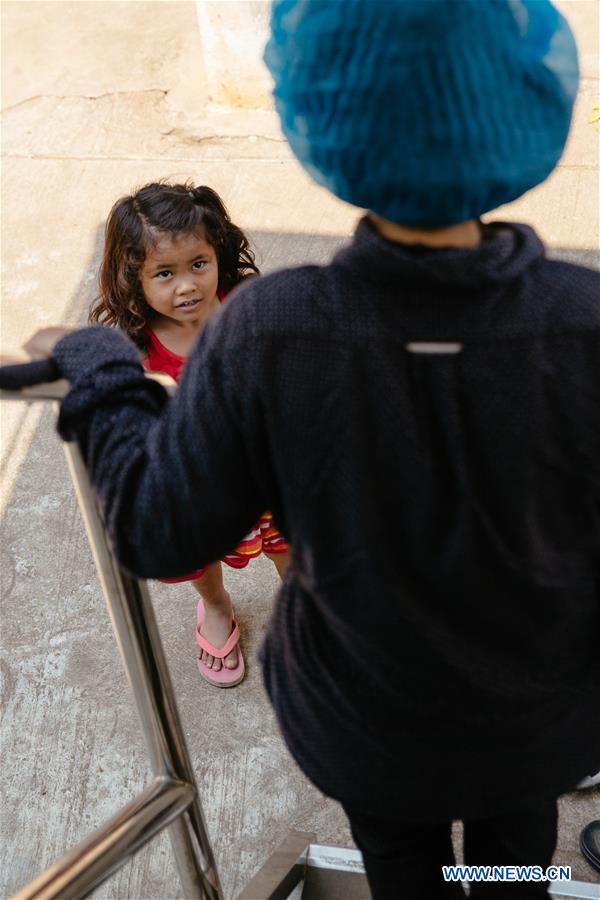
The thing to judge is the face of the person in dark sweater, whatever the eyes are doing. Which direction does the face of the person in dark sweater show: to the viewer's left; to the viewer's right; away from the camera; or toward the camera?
away from the camera

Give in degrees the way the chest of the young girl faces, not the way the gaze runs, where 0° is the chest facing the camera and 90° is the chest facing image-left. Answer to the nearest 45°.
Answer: approximately 0°

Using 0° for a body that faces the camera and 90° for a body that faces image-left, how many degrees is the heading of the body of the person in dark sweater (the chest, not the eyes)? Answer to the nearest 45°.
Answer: approximately 180°

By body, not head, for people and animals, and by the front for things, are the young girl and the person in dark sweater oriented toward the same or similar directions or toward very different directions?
very different directions

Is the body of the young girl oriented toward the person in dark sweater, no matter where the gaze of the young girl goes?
yes

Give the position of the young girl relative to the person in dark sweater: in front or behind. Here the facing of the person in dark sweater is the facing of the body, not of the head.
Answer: in front

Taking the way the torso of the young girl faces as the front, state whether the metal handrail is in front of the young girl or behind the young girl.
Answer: in front

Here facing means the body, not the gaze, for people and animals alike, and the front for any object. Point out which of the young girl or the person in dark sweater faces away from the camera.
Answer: the person in dark sweater
